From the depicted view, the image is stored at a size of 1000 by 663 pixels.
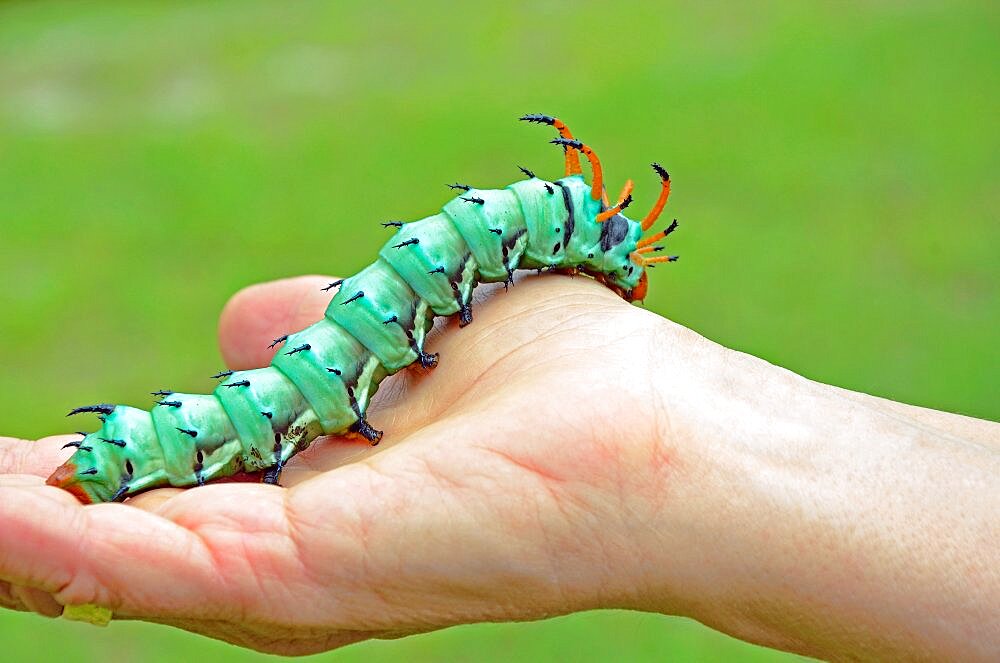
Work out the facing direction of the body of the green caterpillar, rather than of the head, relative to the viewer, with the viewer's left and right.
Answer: facing to the right of the viewer
